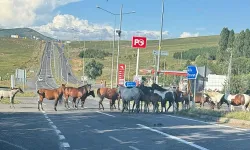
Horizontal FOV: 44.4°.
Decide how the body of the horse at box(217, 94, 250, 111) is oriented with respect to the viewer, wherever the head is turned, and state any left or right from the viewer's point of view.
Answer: facing to the left of the viewer

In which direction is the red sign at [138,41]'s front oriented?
toward the camera

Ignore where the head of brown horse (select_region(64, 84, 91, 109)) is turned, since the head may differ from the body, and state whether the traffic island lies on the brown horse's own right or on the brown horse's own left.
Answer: on the brown horse's own right

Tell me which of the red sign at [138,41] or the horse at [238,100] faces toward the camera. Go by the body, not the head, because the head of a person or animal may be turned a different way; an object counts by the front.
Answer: the red sign

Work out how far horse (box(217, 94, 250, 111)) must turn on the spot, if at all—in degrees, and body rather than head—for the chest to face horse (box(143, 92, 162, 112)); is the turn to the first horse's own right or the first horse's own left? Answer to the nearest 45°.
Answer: approximately 45° to the first horse's own left

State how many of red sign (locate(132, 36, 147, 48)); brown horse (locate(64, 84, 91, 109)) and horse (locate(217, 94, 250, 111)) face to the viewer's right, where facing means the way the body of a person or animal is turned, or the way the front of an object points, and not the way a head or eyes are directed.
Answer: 1
